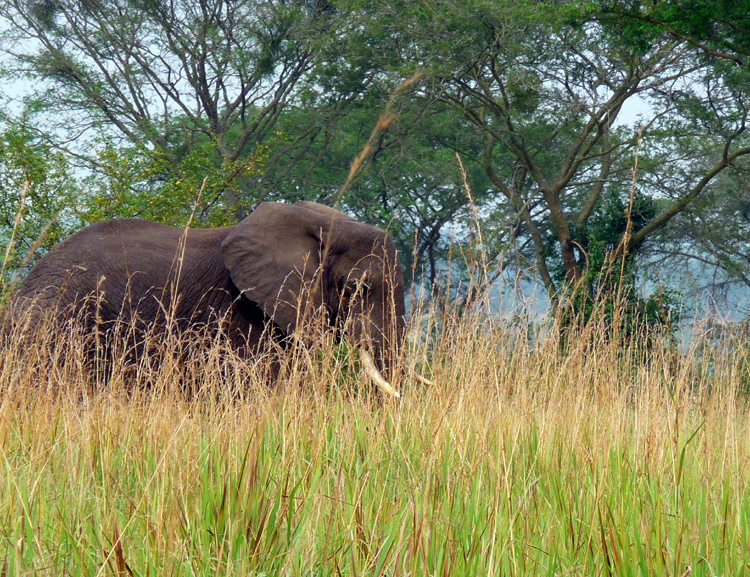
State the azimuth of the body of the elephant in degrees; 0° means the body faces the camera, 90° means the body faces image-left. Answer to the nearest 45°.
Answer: approximately 270°

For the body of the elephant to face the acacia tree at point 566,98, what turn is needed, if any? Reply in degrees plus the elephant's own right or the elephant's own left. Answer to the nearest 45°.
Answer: approximately 45° to the elephant's own left
